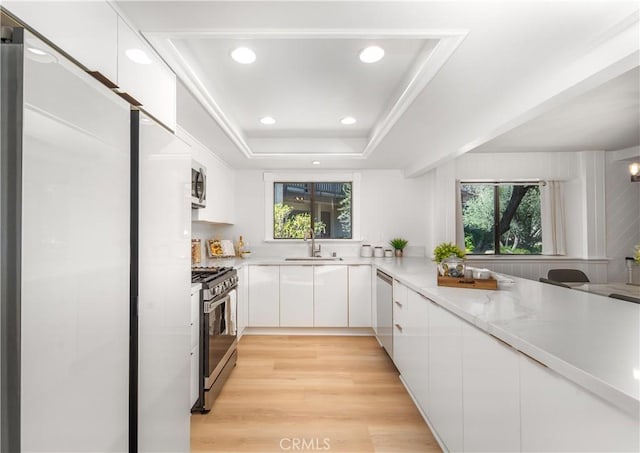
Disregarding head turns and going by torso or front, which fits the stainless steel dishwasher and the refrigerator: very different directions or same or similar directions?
very different directions

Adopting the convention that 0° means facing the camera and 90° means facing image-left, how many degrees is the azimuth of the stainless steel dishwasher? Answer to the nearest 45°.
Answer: approximately 90°

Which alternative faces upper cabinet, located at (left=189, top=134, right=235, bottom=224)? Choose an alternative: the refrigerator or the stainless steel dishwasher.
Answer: the stainless steel dishwasher

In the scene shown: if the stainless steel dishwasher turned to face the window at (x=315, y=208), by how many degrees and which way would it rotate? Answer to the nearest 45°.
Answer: approximately 45° to its right

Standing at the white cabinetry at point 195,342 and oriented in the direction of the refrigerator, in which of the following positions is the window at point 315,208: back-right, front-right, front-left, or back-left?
back-left

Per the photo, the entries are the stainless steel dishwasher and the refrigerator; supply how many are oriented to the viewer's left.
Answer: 1

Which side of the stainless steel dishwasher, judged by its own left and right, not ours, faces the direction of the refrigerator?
left

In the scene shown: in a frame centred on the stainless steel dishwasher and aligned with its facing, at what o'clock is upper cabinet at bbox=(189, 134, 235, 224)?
The upper cabinet is roughly at 12 o'clock from the stainless steel dishwasher.

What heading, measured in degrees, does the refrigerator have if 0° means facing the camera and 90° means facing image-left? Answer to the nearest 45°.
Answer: approximately 315°

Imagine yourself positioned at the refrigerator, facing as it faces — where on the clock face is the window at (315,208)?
The window is roughly at 9 o'clock from the refrigerator.
